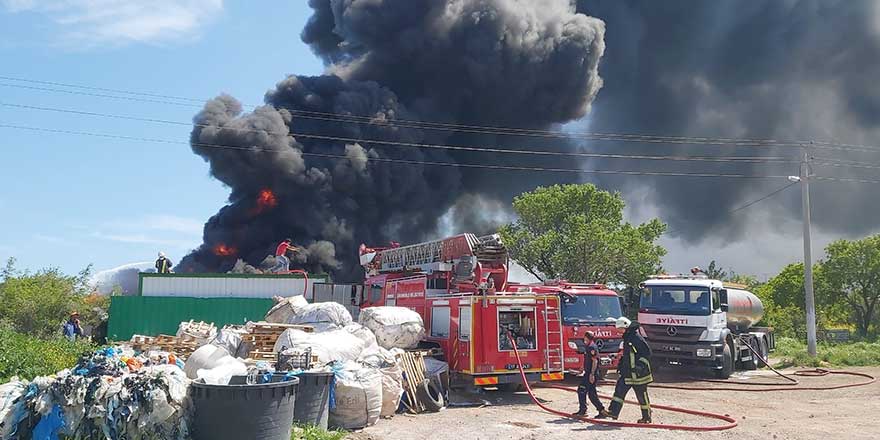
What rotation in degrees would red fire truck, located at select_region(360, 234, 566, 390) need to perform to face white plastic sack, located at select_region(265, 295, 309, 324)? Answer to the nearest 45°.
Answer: approximately 45° to its left

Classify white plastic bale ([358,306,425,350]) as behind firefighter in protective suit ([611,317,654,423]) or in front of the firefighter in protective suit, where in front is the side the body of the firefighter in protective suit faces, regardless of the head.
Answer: in front

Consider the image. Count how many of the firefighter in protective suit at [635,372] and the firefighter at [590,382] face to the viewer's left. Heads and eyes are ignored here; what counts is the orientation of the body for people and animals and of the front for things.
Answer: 2

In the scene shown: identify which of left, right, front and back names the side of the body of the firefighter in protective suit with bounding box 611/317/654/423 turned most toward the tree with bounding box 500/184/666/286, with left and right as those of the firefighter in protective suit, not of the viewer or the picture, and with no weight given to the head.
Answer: right

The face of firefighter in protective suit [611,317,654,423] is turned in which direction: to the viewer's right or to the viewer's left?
to the viewer's left

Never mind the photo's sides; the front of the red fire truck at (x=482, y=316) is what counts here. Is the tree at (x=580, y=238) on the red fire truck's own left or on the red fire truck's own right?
on the red fire truck's own right

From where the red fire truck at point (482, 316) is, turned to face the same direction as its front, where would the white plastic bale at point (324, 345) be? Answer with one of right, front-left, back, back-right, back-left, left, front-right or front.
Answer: left

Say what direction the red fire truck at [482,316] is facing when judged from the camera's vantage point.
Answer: facing away from the viewer and to the left of the viewer

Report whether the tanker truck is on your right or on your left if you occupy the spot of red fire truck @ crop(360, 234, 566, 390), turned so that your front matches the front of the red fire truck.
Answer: on your right

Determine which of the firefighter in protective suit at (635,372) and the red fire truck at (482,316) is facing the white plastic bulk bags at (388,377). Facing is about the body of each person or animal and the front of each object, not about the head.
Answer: the firefighter in protective suit

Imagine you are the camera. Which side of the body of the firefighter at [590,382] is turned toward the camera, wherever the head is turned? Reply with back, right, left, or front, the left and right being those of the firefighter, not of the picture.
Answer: left

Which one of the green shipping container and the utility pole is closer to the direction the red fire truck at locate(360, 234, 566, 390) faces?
the green shipping container

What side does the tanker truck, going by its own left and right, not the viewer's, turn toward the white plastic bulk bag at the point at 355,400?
front

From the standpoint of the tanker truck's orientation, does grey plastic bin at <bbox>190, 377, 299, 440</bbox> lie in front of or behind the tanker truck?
in front
